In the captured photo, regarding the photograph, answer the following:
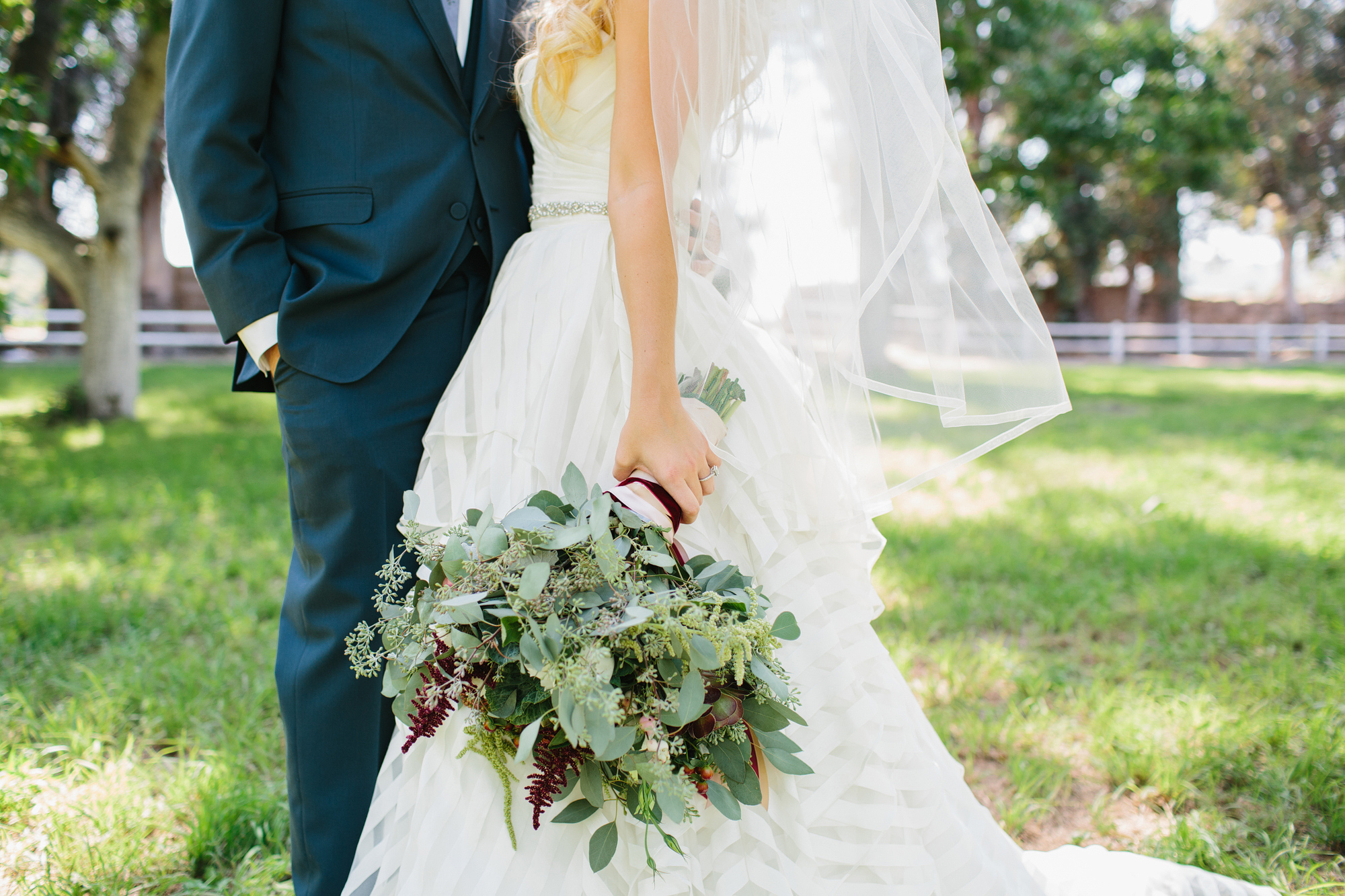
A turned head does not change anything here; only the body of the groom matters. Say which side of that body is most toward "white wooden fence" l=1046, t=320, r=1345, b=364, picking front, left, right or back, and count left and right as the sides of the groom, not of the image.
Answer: left

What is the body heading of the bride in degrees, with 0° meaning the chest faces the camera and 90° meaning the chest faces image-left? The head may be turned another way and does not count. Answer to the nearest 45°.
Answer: approximately 45°

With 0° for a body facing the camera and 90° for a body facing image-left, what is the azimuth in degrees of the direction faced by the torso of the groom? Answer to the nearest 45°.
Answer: approximately 315°
